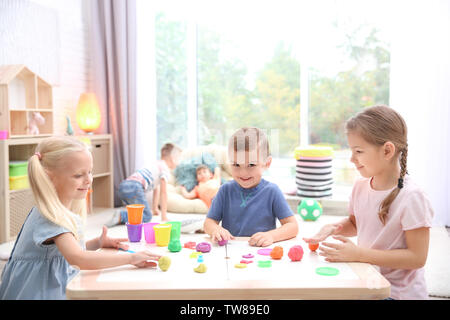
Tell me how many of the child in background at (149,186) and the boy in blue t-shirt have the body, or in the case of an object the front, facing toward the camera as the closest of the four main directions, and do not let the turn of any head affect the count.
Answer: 1

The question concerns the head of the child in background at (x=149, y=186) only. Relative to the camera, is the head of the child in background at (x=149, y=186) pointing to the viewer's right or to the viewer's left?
to the viewer's right

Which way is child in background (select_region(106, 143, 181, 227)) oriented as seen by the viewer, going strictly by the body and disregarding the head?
to the viewer's right

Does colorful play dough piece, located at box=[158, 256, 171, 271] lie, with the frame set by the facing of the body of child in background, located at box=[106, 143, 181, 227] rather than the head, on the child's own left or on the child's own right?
on the child's own right

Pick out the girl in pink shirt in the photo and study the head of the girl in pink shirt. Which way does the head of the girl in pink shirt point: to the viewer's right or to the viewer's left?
to the viewer's left

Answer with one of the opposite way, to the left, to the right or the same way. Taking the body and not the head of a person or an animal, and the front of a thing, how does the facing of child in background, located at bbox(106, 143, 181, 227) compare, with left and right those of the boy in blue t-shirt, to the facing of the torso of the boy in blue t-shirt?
to the left

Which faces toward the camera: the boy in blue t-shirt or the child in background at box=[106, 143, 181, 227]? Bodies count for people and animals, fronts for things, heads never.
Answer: the boy in blue t-shirt

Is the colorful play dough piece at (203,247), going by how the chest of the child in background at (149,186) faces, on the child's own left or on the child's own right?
on the child's own right

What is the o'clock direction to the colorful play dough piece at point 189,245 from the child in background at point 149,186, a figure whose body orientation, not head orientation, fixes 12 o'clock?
The colorful play dough piece is roughly at 3 o'clock from the child in background.

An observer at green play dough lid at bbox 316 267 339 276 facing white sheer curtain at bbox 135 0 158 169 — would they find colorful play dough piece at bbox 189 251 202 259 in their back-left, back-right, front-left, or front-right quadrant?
front-left

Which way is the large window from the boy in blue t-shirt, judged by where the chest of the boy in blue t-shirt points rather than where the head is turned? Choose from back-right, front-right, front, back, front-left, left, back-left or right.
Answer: back

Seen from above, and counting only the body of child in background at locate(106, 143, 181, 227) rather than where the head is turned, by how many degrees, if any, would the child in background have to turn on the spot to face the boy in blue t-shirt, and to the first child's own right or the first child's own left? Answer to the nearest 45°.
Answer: approximately 90° to the first child's own right

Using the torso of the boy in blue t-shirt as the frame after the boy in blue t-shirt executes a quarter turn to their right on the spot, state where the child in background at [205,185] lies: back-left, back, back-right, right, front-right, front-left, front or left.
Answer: right

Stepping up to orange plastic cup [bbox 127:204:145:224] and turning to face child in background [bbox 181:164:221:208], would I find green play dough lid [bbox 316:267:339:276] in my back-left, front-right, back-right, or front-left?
back-right

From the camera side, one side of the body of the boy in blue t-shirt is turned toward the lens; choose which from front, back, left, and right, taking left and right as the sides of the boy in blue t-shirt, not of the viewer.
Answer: front

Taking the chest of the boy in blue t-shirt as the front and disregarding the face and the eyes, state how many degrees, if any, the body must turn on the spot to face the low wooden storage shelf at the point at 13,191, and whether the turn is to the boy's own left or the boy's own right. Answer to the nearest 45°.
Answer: approximately 135° to the boy's own right
